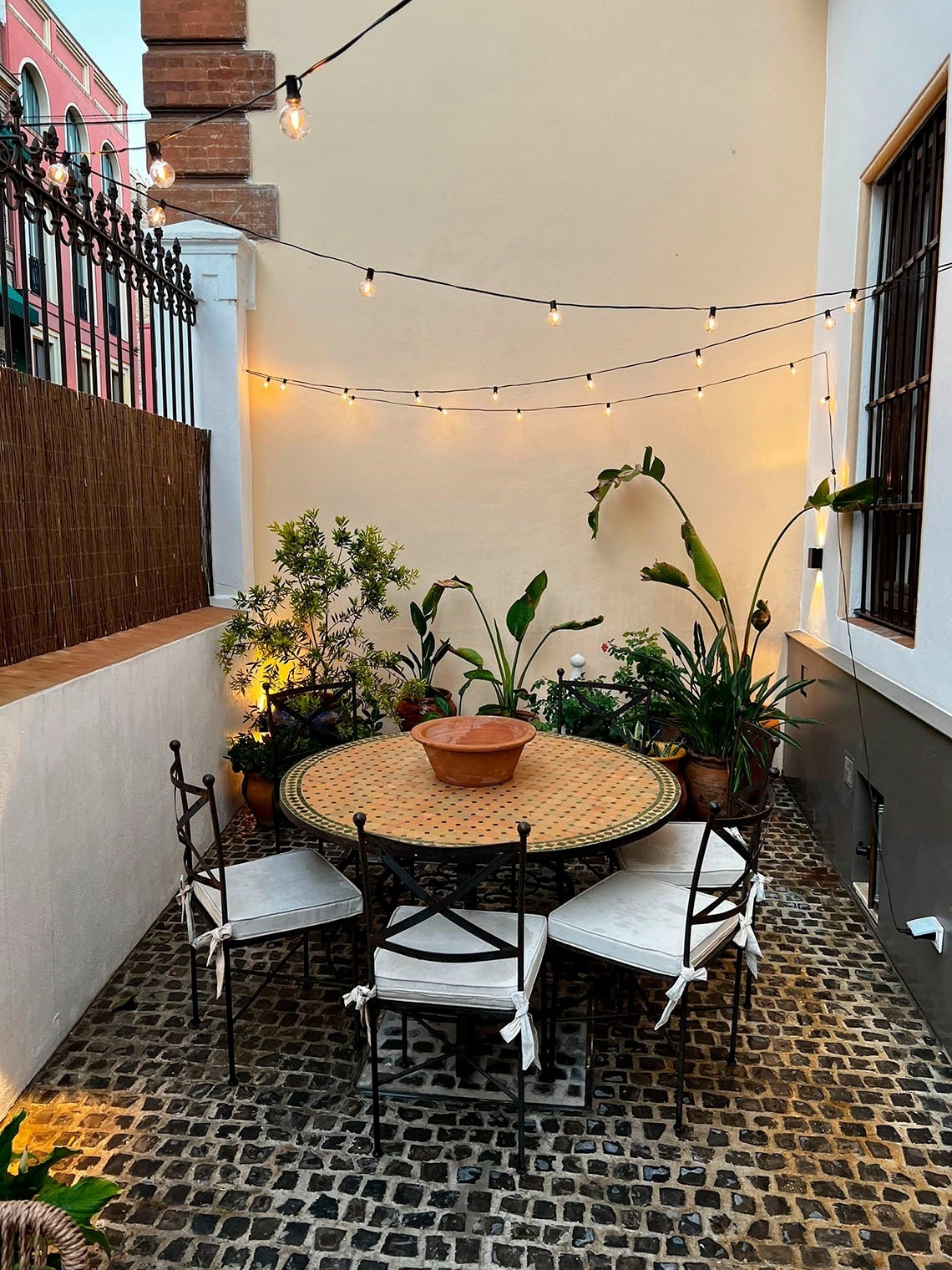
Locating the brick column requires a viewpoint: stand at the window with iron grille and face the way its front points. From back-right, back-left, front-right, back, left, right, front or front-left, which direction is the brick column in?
front

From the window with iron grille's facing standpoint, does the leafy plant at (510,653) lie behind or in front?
in front

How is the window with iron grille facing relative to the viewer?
to the viewer's left
